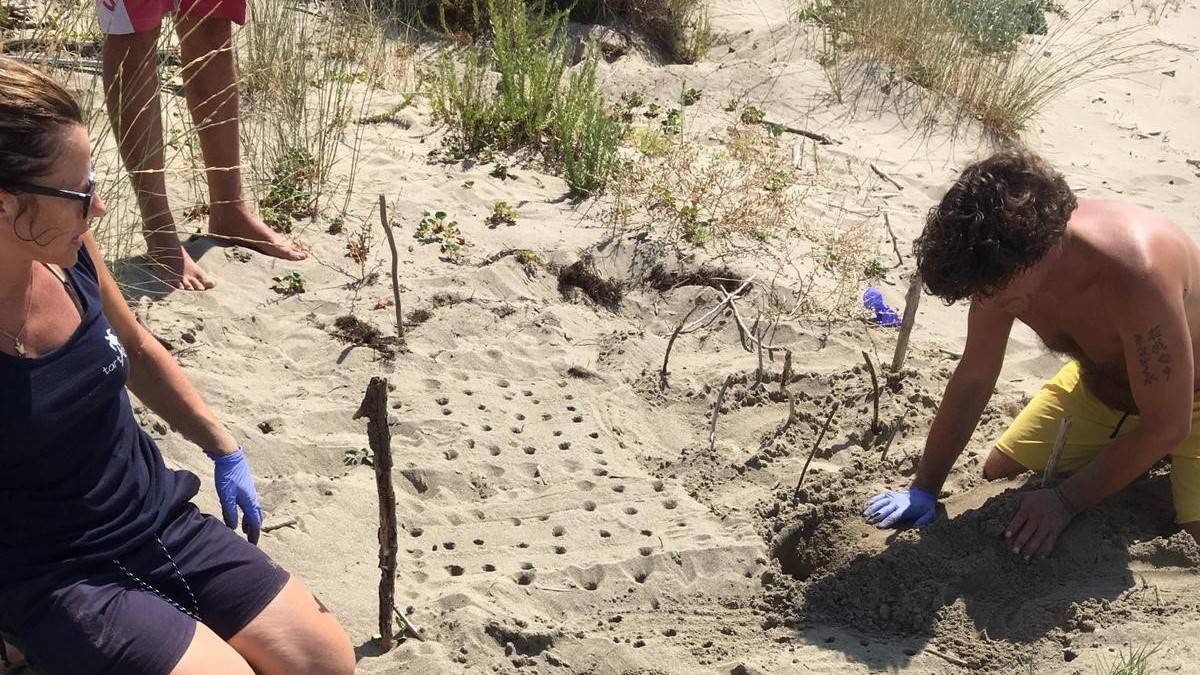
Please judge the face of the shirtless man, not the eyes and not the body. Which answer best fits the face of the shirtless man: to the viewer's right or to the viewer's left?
to the viewer's left

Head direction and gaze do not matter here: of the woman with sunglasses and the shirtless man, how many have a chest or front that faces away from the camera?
0

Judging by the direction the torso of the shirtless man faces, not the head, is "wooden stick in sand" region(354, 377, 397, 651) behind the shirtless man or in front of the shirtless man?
in front

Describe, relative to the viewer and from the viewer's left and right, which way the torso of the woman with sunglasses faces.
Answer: facing the viewer and to the right of the viewer

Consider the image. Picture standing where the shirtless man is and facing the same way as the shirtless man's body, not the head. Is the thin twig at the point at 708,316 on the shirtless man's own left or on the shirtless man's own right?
on the shirtless man's own right

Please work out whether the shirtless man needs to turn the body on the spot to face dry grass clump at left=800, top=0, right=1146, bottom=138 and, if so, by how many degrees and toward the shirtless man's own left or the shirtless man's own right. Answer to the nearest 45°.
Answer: approximately 135° to the shirtless man's own right

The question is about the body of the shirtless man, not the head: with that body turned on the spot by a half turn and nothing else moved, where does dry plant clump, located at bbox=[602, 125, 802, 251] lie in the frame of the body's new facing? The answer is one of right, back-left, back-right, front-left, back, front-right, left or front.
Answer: left

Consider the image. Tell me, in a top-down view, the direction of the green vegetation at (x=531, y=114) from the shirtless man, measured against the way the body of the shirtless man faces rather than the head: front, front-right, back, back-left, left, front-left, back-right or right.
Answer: right

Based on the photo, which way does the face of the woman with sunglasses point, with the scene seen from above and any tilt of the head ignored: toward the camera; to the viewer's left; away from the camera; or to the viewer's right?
to the viewer's right
